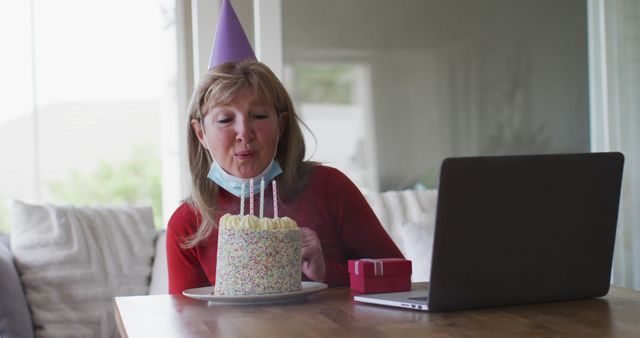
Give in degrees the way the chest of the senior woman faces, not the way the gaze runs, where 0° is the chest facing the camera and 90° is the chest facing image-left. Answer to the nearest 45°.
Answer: approximately 0°

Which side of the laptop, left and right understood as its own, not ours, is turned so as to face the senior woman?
front

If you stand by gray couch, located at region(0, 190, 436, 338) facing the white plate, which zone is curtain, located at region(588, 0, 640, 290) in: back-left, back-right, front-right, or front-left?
back-left

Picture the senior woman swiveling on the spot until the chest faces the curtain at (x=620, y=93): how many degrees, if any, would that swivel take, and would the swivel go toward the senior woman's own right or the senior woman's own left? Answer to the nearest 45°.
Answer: approximately 135° to the senior woman's own left

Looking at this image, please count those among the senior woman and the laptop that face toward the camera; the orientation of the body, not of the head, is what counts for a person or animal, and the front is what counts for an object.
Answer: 1

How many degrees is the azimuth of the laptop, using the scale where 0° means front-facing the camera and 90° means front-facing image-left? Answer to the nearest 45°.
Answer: approximately 135°
